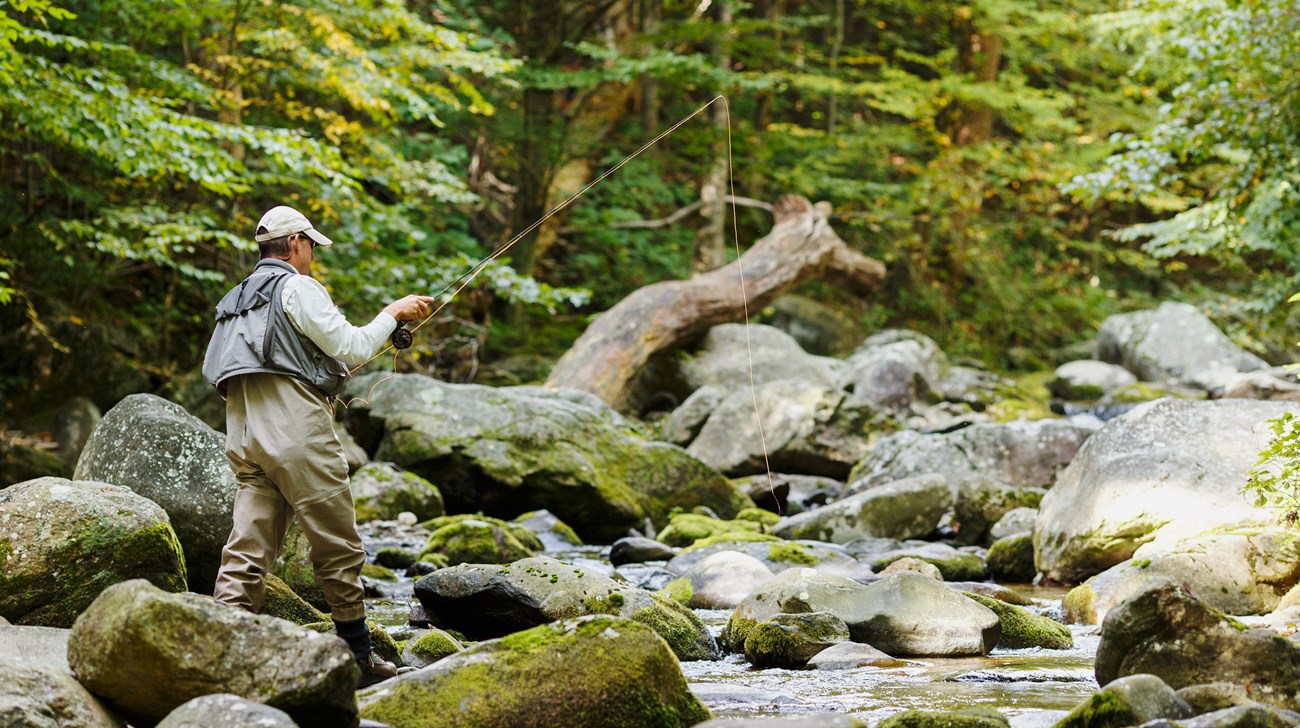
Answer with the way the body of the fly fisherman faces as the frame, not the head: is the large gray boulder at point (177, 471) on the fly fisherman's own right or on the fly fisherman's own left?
on the fly fisherman's own left

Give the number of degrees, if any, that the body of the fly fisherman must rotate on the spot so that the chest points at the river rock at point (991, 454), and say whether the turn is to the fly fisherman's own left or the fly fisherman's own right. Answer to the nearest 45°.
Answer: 0° — they already face it

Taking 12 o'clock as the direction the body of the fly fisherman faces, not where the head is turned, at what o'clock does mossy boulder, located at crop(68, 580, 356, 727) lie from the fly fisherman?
The mossy boulder is roughly at 5 o'clock from the fly fisherman.

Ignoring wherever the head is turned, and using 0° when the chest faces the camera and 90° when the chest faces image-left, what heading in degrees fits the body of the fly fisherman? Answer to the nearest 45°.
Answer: approximately 225°

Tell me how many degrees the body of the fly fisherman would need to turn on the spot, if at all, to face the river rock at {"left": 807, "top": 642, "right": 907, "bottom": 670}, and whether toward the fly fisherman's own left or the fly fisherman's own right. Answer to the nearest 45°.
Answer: approximately 45° to the fly fisherman's own right

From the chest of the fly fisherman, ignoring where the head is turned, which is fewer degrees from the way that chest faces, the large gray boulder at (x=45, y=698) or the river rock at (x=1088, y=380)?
the river rock

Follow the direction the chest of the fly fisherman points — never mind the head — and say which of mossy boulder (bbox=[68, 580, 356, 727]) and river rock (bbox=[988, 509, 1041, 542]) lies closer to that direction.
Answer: the river rock

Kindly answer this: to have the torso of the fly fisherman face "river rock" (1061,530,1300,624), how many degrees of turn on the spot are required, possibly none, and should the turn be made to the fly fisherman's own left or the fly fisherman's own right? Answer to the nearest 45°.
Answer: approximately 45° to the fly fisherman's own right

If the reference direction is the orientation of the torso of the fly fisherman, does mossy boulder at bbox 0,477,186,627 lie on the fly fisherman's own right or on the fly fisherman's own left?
on the fly fisherman's own left

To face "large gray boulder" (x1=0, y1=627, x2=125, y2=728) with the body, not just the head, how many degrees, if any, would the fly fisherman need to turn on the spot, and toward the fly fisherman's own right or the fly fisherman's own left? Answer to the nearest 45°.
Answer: approximately 180°

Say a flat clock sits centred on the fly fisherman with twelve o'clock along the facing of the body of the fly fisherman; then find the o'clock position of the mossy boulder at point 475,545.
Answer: The mossy boulder is roughly at 11 o'clock from the fly fisherman.

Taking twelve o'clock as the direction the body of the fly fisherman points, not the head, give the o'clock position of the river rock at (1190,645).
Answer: The river rock is roughly at 2 o'clock from the fly fisherman.

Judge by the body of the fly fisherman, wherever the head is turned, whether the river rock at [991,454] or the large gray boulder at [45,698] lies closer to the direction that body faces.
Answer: the river rock
